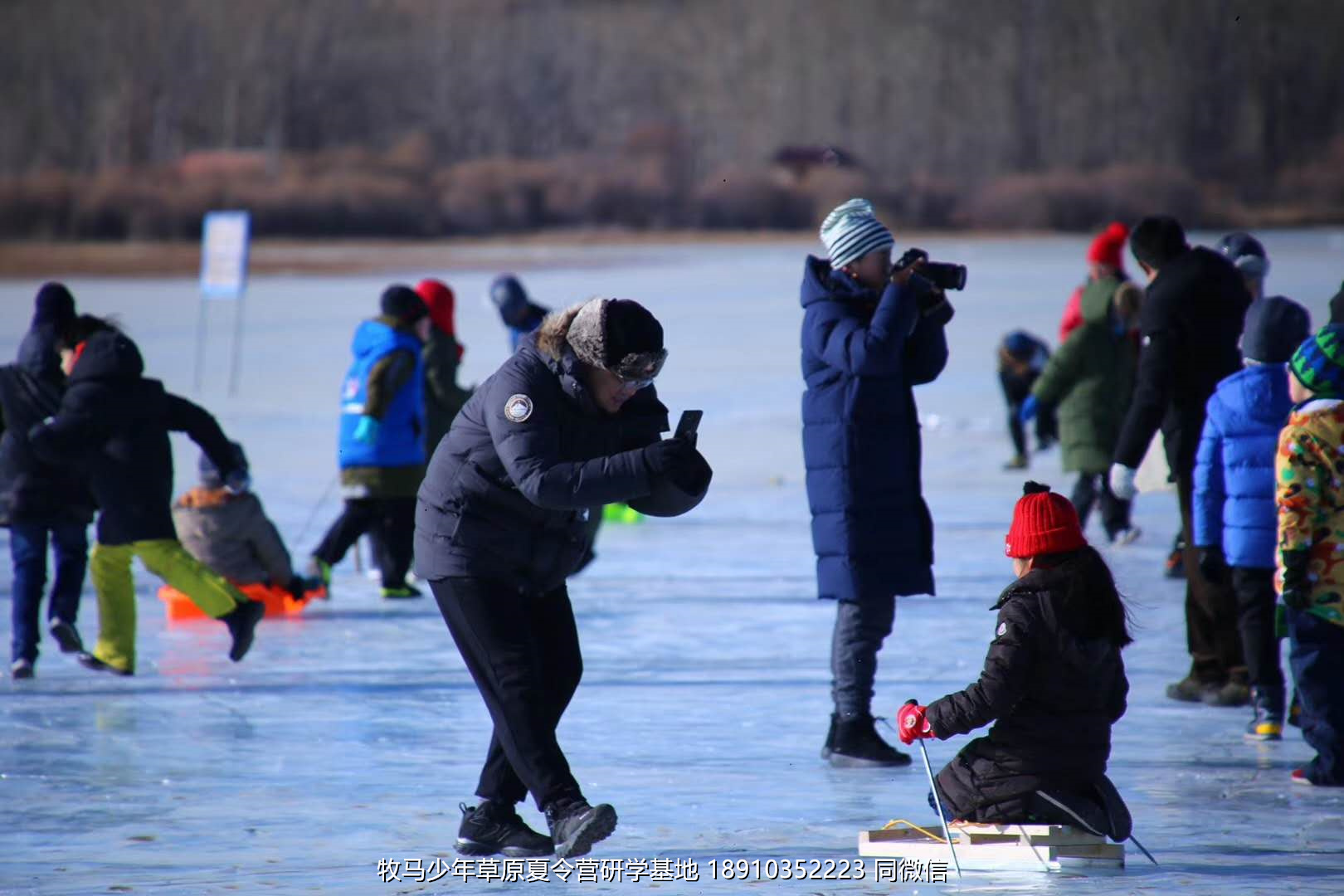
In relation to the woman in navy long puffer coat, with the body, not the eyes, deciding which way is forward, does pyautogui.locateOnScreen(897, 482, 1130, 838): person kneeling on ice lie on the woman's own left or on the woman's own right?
on the woman's own right

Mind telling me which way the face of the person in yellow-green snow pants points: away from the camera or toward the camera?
away from the camera

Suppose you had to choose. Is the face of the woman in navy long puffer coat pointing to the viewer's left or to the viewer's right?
to the viewer's right

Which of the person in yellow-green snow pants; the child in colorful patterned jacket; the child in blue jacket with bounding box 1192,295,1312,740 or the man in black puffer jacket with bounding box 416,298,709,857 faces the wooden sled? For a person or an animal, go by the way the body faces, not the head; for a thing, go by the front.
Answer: the man in black puffer jacket

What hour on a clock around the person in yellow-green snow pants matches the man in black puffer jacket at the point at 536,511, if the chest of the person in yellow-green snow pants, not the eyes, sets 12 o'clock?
The man in black puffer jacket is roughly at 7 o'clock from the person in yellow-green snow pants.

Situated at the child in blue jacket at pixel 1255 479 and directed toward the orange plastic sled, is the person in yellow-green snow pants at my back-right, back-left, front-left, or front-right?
front-left

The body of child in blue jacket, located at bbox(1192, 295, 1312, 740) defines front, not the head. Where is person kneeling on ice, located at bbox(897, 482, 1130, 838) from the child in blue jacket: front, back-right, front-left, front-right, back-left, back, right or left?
back-left

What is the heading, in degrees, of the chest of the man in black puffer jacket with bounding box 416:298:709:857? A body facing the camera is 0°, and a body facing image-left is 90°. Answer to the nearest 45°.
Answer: approximately 270°

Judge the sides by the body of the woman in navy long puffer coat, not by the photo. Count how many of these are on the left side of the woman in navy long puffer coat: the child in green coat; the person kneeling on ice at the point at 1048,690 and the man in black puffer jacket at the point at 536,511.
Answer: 1

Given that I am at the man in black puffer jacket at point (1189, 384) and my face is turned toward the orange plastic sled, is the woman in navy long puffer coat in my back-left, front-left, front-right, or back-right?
front-left

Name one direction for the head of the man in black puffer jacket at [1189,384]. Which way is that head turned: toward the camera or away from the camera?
away from the camera

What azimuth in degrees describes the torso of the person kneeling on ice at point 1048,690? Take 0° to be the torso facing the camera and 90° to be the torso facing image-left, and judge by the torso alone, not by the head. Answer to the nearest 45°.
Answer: approximately 135°

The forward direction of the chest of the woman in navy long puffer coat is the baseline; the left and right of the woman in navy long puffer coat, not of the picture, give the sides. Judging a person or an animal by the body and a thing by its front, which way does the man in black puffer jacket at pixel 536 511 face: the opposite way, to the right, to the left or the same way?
the same way

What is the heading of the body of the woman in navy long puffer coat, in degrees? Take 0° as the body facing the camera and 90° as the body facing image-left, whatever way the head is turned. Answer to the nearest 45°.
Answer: approximately 270°
